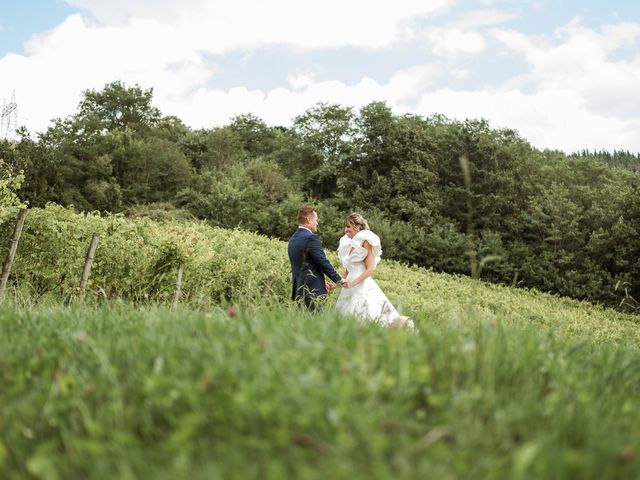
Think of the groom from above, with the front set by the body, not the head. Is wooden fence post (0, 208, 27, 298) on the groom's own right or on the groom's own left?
on the groom's own left

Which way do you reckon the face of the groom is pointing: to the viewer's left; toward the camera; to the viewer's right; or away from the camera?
to the viewer's right

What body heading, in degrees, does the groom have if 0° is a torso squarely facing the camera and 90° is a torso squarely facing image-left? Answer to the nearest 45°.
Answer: approximately 225°

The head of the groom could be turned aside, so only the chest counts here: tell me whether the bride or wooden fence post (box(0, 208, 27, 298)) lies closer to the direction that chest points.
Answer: the bride
